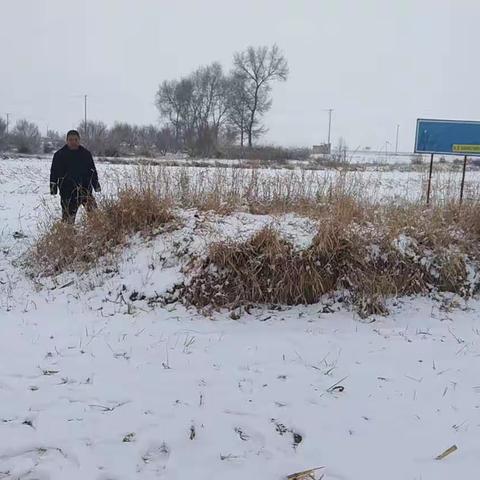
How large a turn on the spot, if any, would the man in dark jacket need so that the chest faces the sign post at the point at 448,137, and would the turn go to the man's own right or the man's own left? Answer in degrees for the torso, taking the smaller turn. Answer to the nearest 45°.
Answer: approximately 90° to the man's own left

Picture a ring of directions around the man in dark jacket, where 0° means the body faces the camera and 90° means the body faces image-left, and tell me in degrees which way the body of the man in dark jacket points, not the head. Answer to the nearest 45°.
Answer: approximately 0°
